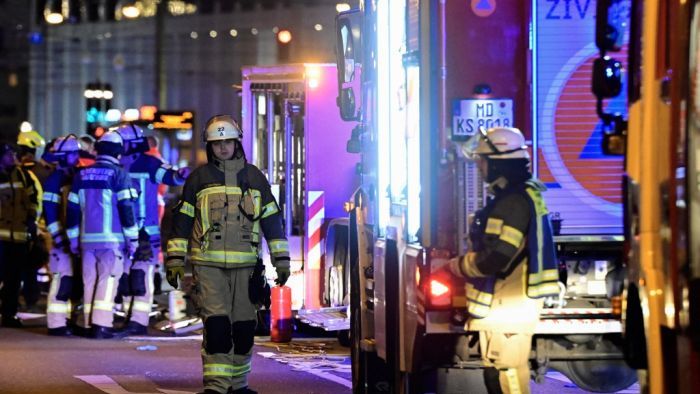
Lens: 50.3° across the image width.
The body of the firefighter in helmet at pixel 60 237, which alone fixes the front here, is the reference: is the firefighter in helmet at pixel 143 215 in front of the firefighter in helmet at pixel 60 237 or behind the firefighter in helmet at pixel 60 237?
in front

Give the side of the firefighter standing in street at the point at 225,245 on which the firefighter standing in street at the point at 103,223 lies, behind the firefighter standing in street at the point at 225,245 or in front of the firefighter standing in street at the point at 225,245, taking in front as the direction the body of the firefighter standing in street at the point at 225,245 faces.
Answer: behind

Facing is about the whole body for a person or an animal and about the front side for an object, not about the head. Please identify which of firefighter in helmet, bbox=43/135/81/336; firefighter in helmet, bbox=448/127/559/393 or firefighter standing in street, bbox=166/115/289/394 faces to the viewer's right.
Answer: firefighter in helmet, bbox=43/135/81/336

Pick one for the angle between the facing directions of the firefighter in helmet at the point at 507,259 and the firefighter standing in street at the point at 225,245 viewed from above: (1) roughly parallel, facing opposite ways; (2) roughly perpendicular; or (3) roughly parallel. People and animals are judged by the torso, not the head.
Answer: roughly perpendicular

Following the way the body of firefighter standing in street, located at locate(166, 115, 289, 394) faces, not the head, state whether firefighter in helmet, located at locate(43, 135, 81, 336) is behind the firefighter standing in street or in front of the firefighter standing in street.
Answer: behind

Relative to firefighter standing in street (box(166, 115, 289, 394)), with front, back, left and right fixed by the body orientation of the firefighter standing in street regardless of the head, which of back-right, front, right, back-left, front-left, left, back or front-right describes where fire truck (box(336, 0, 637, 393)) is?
front-left

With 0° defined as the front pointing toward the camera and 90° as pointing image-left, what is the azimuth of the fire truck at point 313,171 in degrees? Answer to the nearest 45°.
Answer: approximately 225°

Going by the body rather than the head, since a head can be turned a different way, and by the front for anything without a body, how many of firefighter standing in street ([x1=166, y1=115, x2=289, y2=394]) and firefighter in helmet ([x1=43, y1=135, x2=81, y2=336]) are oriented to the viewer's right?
1

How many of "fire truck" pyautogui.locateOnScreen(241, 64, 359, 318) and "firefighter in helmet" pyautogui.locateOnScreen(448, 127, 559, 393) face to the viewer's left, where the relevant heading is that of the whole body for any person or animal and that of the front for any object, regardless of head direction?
1

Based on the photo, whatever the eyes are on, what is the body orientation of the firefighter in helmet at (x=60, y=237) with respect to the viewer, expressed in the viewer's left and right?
facing to the right of the viewer
